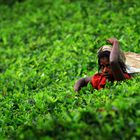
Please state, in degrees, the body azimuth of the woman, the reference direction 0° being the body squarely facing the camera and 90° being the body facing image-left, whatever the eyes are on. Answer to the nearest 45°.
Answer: approximately 45°
